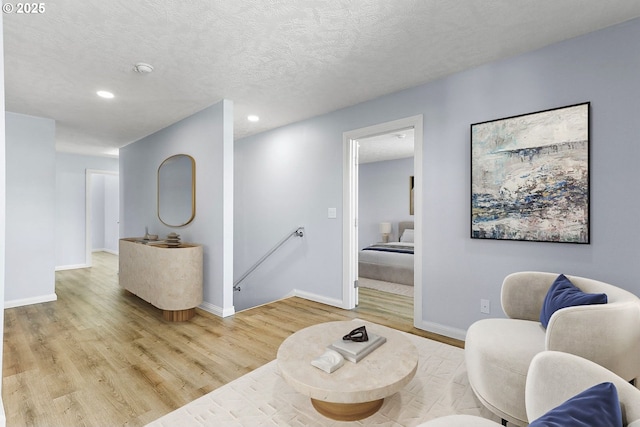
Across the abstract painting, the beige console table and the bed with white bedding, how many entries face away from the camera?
0

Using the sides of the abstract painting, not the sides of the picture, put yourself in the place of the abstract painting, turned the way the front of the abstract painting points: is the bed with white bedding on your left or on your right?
on your right

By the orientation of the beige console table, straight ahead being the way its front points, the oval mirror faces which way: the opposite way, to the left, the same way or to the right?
the same way

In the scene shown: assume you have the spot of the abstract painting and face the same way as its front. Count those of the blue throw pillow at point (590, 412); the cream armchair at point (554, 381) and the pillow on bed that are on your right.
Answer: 1

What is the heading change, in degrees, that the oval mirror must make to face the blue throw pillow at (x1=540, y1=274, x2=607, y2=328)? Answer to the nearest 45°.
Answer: approximately 90° to its left

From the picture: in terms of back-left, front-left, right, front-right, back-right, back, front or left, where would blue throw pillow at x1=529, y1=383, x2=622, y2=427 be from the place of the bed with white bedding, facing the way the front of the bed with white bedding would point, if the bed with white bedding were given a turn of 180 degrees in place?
back-right

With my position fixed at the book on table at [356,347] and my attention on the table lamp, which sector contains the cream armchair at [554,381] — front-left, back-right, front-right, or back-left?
back-right

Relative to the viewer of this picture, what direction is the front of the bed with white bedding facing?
facing the viewer and to the left of the viewer

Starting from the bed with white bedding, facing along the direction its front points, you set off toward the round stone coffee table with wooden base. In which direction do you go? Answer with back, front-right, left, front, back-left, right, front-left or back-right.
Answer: front-left

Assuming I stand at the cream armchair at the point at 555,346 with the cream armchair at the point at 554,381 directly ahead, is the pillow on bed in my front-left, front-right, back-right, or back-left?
back-right

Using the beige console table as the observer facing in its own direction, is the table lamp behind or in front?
behind

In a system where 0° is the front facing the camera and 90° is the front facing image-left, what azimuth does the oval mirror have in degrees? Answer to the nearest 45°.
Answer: approximately 45°

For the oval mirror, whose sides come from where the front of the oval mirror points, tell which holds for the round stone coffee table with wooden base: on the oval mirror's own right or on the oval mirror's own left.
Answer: on the oval mirror's own left

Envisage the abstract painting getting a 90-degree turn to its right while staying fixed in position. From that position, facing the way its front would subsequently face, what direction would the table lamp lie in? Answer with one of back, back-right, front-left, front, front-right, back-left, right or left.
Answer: front

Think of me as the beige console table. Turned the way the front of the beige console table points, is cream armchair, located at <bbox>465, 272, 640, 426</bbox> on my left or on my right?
on my left

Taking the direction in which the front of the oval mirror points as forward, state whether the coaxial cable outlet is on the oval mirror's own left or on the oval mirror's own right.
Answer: on the oval mirror's own left

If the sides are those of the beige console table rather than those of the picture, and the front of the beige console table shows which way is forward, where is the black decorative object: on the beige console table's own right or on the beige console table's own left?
on the beige console table's own left
